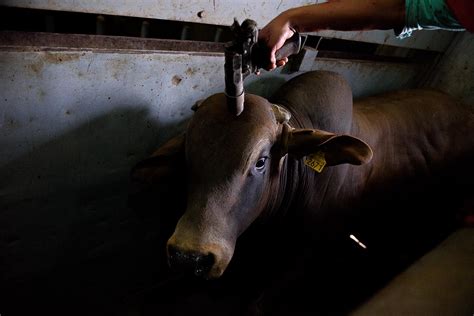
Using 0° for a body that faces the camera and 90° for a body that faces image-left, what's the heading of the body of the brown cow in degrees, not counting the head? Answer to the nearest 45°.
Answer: approximately 45°
